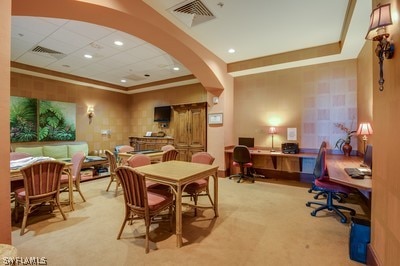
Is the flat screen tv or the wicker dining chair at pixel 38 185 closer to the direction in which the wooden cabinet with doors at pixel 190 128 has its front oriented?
the wicker dining chair

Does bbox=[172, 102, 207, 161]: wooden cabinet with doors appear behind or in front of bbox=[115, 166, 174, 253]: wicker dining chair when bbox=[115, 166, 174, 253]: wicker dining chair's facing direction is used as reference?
in front

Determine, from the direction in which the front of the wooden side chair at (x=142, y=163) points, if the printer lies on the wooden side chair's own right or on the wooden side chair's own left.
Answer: on the wooden side chair's own left

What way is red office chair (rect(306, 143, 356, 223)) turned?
to the viewer's right

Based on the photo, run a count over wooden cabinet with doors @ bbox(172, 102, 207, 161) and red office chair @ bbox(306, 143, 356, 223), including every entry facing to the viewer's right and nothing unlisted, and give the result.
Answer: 1

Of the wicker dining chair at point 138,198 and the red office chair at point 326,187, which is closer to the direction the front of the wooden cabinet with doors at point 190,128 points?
the wicker dining chair

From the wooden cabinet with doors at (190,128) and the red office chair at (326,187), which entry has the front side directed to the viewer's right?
the red office chair

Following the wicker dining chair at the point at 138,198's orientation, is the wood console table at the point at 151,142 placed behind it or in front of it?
in front

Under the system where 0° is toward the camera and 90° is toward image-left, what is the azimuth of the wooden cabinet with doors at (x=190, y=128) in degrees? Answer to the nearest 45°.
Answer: approximately 45°

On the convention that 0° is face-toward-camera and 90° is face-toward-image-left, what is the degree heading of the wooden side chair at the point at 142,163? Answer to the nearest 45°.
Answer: approximately 315°

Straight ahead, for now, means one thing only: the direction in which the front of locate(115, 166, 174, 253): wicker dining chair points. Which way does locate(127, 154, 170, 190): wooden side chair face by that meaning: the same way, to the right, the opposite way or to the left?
to the right

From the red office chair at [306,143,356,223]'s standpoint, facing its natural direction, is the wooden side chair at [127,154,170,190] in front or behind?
behind

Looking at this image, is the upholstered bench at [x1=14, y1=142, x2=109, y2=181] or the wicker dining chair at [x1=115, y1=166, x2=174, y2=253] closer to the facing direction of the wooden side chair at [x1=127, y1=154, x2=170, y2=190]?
the wicker dining chair

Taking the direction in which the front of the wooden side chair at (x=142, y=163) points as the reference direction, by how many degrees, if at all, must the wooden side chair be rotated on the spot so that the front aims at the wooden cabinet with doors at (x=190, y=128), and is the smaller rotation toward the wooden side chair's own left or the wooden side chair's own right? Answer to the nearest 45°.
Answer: approximately 90° to the wooden side chair's own left

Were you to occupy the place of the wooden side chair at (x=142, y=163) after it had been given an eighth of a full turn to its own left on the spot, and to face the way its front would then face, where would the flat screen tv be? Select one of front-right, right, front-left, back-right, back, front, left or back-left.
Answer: left

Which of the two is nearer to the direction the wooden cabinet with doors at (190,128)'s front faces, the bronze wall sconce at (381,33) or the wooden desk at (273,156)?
the bronze wall sconce

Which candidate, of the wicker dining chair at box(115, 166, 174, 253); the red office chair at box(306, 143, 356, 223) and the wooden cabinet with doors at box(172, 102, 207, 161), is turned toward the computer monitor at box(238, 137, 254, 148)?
the wicker dining chair

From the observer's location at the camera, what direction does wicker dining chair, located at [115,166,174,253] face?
facing away from the viewer and to the right of the viewer
